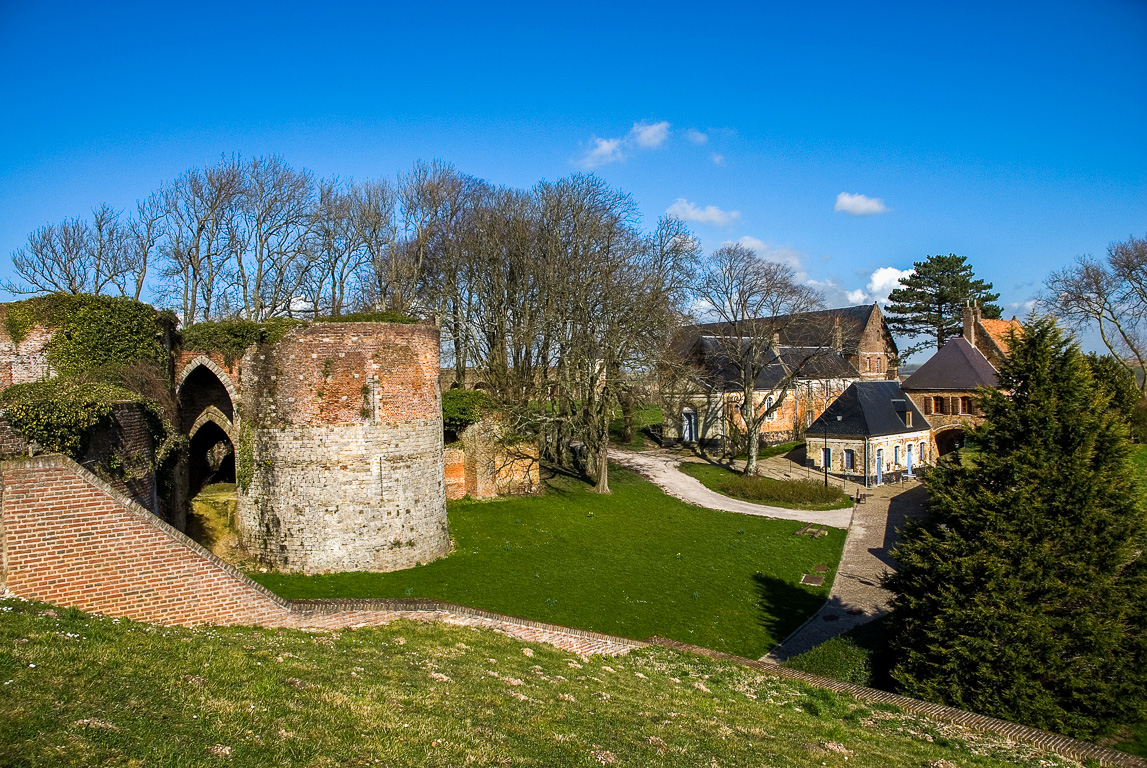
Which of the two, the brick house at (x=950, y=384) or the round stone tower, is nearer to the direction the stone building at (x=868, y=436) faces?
the round stone tower

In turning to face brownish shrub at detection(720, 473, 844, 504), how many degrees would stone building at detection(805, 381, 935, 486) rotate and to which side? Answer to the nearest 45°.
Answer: approximately 90° to its right

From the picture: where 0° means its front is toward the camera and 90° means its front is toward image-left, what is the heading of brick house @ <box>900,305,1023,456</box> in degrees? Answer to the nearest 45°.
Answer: approximately 0°

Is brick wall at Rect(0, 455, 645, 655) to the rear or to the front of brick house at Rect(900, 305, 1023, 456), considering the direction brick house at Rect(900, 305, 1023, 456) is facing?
to the front

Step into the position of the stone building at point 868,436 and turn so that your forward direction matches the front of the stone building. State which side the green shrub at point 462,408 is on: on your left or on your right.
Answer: on your right

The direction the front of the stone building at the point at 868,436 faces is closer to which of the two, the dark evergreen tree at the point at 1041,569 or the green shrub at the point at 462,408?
the dark evergreen tree

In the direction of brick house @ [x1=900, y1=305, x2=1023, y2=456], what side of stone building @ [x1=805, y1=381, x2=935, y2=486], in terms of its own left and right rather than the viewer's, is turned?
left

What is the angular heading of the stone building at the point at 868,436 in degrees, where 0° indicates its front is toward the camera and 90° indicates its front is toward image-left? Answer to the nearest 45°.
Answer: approximately 315°

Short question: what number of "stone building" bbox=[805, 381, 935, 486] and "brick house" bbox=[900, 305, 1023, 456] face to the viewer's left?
0

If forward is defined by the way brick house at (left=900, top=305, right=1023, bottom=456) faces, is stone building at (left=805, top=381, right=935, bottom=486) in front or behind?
in front

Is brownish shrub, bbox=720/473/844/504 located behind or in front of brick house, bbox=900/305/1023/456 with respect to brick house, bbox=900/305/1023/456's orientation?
in front
